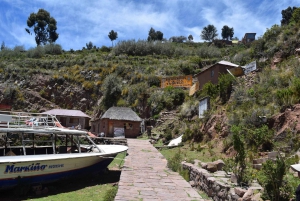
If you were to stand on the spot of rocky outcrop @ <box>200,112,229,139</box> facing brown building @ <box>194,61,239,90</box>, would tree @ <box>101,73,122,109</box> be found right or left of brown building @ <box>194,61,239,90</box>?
left

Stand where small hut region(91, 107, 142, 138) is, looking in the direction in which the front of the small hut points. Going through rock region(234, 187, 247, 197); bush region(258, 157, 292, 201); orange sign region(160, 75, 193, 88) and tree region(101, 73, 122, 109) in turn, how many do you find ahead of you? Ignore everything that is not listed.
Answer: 2

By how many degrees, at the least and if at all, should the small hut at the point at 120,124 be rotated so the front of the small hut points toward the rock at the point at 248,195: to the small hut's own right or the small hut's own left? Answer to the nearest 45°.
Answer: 0° — it already faces it

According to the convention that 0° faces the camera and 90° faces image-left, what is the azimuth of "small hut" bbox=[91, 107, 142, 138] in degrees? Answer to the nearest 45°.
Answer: approximately 0°

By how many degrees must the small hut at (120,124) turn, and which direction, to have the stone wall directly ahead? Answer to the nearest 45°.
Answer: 0° — it already faces it

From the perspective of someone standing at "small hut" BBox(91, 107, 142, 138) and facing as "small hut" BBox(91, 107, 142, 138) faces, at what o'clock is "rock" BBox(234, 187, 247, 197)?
The rock is roughly at 12 o'clock from the small hut.

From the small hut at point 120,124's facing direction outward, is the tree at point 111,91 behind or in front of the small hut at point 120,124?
behind

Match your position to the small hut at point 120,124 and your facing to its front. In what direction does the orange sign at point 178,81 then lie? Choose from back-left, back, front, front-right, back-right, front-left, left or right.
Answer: back-left

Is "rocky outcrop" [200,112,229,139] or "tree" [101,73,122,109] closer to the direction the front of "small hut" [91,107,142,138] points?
the rocky outcrop

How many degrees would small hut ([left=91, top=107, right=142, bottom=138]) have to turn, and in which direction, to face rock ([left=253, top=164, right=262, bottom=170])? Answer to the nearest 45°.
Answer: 0° — it already faces it
